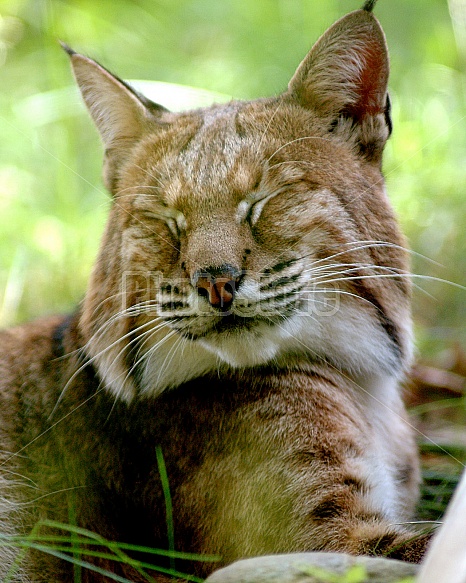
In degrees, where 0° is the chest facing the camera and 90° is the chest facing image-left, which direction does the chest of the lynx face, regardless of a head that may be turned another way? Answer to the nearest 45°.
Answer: approximately 315°
